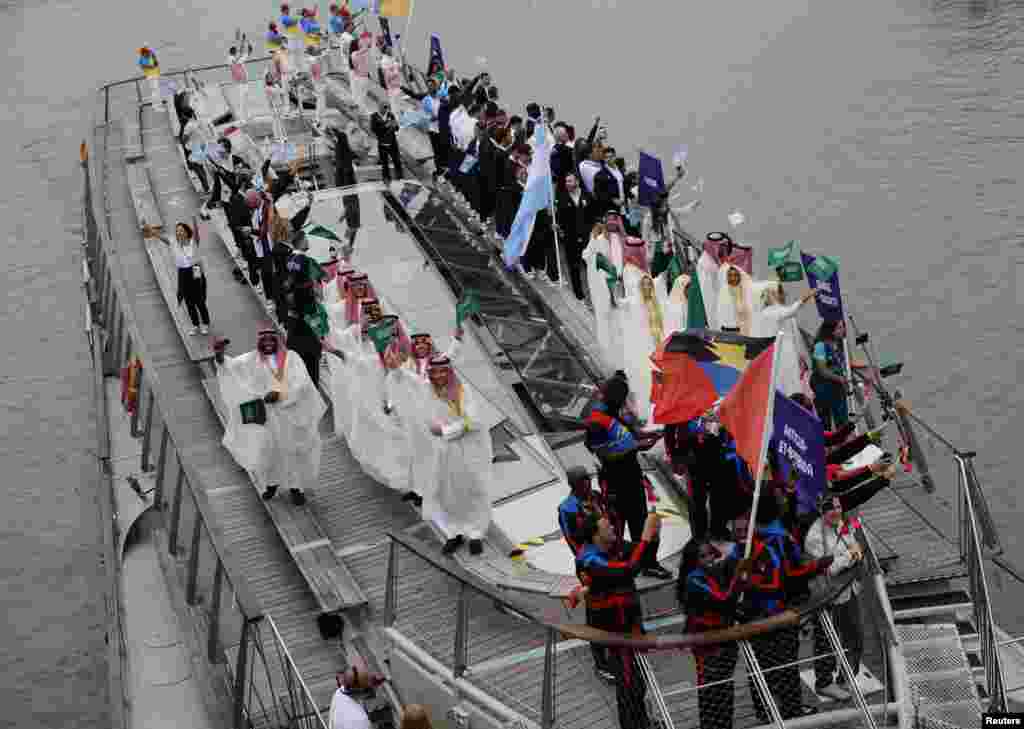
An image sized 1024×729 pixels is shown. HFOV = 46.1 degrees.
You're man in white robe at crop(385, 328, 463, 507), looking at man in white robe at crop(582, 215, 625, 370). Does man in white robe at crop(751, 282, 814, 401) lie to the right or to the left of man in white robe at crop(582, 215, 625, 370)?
right

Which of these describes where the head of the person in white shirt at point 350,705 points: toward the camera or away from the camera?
away from the camera

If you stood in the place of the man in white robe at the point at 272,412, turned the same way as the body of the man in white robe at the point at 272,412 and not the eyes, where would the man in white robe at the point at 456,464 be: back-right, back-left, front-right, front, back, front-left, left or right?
front-left

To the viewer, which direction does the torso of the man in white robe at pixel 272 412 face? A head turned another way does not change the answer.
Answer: toward the camera

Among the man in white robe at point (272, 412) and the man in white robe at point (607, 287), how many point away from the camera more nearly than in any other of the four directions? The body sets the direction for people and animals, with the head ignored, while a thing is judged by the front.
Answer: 0

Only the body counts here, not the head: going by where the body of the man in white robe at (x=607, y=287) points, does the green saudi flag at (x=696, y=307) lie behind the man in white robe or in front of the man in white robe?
in front

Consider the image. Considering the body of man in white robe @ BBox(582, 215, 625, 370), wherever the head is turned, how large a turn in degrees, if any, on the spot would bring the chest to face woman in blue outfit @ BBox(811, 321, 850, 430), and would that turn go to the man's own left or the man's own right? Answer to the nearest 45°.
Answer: approximately 90° to the man's own left

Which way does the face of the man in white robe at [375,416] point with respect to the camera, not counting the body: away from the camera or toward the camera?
toward the camera

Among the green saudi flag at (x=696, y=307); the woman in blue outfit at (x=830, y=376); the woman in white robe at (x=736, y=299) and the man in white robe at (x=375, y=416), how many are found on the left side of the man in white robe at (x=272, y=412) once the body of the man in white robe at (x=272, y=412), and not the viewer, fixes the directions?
4

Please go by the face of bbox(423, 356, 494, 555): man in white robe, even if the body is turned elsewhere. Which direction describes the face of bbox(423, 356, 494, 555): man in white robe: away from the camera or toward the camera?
toward the camera

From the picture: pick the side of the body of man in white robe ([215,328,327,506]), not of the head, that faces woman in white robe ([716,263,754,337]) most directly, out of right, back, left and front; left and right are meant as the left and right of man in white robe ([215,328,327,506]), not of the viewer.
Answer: left

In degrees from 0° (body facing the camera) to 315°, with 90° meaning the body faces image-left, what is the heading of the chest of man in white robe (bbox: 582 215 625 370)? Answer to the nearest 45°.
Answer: approximately 315°

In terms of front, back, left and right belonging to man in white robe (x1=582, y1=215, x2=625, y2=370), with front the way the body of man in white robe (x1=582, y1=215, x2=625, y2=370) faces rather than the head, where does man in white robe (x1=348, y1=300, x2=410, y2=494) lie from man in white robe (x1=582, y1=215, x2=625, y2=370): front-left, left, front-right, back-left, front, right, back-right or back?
right
